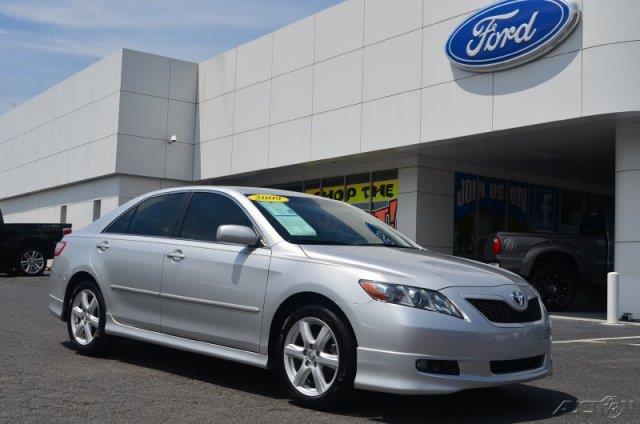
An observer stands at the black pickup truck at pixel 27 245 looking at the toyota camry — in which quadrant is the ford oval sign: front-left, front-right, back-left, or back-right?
front-left

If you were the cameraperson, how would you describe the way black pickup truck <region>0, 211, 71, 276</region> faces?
facing to the left of the viewer

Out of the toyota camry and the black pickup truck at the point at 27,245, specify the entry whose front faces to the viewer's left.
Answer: the black pickup truck

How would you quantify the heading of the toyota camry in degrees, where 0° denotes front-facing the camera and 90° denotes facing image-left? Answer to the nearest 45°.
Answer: approximately 315°

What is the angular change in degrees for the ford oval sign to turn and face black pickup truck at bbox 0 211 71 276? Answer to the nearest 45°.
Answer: approximately 45° to its right

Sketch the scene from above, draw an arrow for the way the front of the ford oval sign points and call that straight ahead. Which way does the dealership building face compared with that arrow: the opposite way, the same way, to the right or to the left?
the same way

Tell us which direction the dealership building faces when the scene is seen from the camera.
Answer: facing the viewer and to the left of the viewer

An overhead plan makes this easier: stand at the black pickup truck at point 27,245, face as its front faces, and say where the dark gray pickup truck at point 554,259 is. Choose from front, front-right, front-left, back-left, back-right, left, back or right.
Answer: back-left

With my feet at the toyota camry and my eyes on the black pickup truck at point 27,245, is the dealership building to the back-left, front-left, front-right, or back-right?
front-right

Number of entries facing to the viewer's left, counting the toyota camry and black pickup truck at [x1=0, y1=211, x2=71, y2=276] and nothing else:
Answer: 1

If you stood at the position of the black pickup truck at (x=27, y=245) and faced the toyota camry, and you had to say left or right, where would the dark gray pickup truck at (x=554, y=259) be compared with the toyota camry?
left
